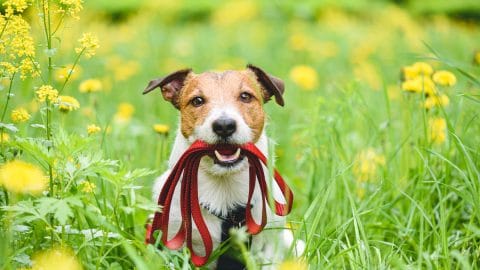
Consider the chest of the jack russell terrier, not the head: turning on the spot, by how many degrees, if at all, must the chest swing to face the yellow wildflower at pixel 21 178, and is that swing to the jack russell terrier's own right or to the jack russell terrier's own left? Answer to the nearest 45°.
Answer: approximately 45° to the jack russell terrier's own right

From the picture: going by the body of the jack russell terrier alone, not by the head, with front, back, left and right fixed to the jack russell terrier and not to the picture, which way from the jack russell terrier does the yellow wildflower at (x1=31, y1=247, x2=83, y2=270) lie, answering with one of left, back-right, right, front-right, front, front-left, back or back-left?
front-right

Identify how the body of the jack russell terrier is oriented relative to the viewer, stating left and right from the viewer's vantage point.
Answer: facing the viewer

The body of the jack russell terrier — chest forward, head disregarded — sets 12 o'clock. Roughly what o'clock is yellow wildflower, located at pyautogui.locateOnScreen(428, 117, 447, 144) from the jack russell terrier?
The yellow wildflower is roughly at 8 o'clock from the jack russell terrier.

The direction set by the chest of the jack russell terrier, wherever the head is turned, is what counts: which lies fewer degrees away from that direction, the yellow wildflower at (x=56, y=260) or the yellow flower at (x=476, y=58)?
the yellow wildflower

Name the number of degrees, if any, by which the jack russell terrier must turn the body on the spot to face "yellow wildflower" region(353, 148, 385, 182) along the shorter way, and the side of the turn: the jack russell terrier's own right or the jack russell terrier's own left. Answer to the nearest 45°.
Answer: approximately 135° to the jack russell terrier's own left
